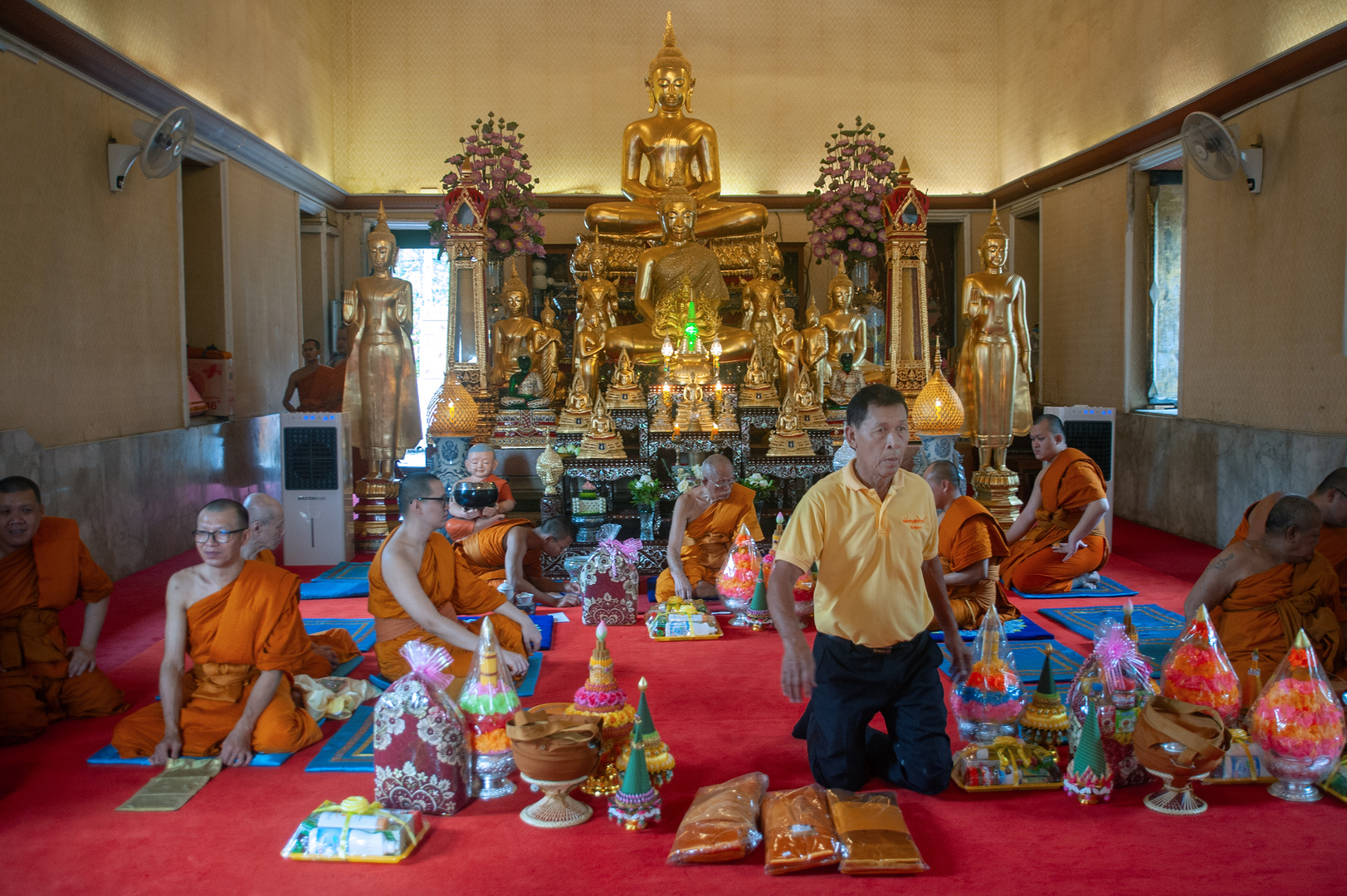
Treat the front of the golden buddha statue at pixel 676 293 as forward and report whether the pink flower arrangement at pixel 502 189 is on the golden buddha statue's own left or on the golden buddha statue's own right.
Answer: on the golden buddha statue's own right

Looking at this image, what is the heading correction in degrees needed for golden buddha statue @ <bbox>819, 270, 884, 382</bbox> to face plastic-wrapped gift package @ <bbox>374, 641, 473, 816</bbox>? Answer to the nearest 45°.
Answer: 0° — it already faces it

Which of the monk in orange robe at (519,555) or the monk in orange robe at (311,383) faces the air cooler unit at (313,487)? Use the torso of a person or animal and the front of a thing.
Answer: the monk in orange robe at (311,383)

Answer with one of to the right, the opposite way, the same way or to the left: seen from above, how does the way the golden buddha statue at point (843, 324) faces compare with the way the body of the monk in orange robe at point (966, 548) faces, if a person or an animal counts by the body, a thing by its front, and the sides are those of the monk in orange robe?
to the left

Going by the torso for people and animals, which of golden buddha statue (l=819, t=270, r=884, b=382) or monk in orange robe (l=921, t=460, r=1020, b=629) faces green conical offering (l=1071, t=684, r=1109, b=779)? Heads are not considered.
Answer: the golden buddha statue

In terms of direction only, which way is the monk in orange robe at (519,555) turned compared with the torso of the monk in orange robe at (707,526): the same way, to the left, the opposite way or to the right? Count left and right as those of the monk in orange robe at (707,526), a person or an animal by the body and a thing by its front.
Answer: to the left

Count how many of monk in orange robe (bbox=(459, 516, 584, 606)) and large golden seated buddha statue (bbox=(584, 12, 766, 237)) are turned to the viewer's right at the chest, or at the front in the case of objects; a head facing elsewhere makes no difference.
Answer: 1

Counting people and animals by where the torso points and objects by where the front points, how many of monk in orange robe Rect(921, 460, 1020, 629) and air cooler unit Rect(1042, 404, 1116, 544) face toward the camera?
1

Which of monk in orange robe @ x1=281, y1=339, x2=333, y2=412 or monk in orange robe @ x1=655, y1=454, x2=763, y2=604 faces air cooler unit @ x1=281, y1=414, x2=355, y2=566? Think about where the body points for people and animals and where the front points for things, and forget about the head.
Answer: monk in orange robe @ x1=281, y1=339, x2=333, y2=412

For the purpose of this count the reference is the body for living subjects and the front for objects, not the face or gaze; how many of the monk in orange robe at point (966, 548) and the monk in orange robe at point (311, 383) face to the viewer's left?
1

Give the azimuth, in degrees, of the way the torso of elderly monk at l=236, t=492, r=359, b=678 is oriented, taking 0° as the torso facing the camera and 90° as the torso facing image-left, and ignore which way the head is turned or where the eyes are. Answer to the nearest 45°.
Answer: approximately 270°

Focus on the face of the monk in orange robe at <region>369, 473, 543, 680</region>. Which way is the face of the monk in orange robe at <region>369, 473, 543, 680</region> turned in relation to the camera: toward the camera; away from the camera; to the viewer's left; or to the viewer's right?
to the viewer's right
